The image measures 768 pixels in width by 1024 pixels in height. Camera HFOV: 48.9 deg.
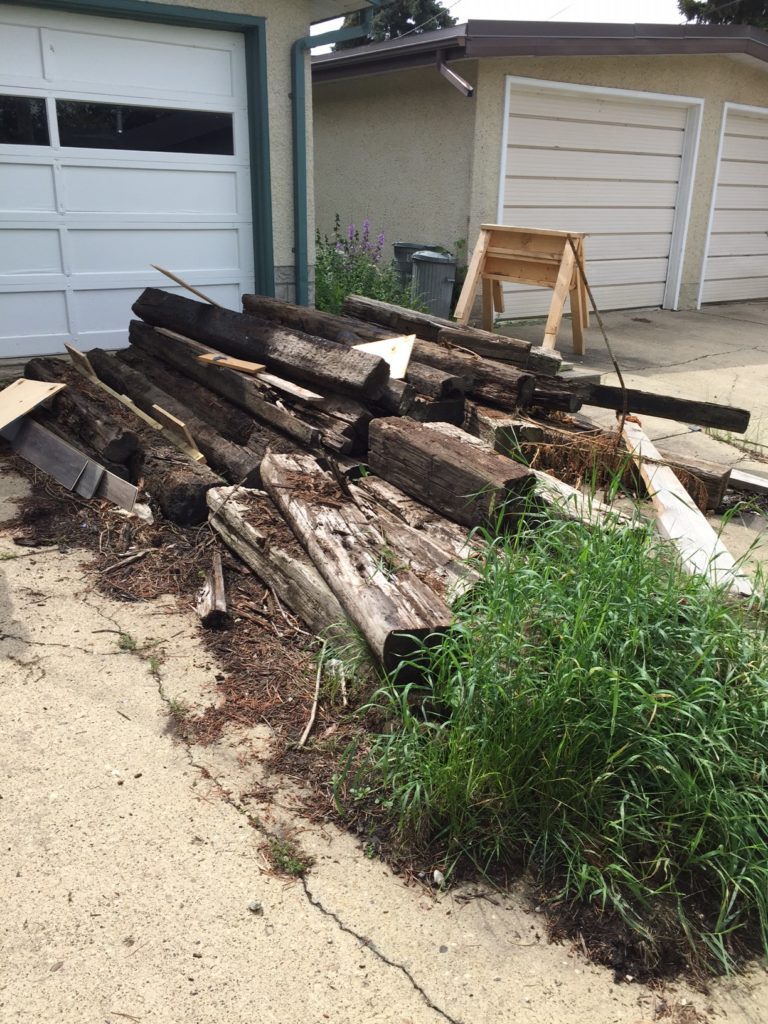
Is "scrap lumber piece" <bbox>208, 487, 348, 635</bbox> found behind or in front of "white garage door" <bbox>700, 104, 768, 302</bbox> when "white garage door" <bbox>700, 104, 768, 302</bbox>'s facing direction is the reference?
in front

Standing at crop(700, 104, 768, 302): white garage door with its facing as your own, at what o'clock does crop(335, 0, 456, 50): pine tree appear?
The pine tree is roughly at 5 o'clock from the white garage door.

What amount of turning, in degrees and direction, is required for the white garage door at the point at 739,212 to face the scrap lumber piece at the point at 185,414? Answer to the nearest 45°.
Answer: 0° — it already faces it

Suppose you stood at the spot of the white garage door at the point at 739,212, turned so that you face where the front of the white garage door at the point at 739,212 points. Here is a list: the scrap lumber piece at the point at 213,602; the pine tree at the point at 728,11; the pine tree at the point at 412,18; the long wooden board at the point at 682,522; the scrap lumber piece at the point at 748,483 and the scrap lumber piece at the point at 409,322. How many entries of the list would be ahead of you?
4

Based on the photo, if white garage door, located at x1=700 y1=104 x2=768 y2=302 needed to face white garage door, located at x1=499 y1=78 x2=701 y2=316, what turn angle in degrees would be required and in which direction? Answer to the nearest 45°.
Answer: approximately 45° to its right

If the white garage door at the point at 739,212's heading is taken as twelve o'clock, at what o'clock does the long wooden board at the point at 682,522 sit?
The long wooden board is roughly at 12 o'clock from the white garage door.

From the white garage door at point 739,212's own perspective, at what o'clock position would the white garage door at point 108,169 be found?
the white garage door at point 108,169 is roughly at 1 o'clock from the white garage door at point 739,212.

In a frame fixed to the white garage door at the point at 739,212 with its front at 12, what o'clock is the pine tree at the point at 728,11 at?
The pine tree is roughly at 6 o'clock from the white garage door.

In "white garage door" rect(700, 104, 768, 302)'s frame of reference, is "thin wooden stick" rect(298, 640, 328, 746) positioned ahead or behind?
ahead

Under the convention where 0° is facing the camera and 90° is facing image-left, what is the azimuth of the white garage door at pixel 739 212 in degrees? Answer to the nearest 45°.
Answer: approximately 0°
